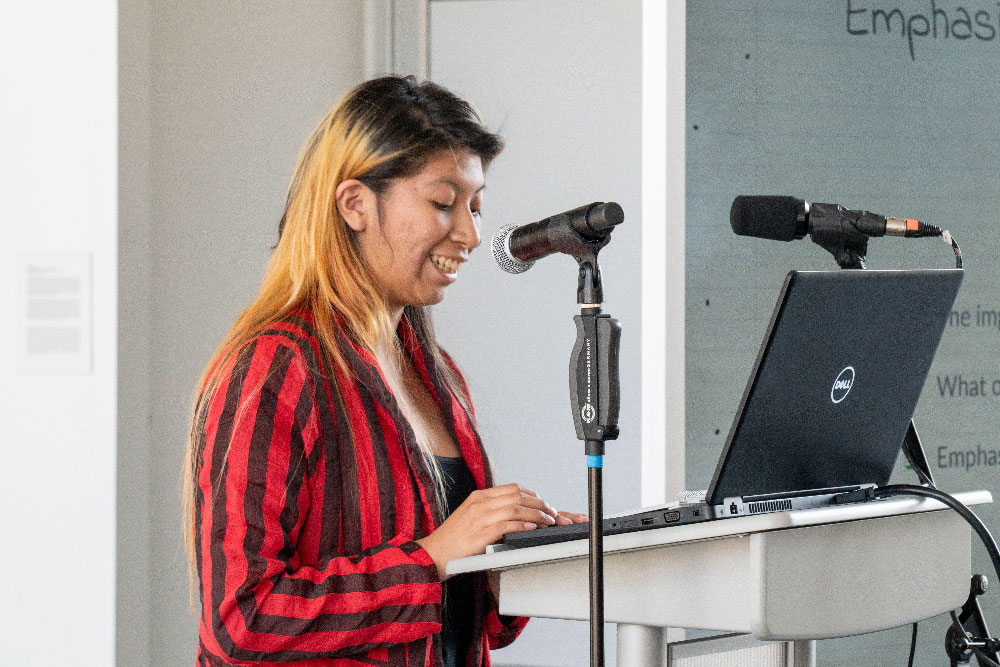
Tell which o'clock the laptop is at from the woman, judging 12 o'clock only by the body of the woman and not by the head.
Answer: The laptop is roughly at 12 o'clock from the woman.

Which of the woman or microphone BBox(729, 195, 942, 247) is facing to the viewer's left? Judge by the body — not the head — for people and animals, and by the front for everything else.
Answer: the microphone

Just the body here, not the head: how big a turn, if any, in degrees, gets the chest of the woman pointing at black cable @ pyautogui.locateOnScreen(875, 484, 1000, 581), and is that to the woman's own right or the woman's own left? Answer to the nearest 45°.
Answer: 0° — they already face it

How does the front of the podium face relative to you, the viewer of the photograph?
facing the viewer and to the right of the viewer

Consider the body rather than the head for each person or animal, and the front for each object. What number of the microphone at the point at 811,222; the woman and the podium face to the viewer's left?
1

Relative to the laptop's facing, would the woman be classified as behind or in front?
in front

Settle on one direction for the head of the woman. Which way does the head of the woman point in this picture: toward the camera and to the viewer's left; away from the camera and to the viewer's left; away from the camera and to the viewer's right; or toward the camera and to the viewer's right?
toward the camera and to the viewer's right

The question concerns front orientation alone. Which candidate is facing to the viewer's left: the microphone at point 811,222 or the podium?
the microphone

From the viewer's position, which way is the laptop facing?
facing away from the viewer and to the left of the viewer

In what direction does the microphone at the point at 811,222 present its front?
to the viewer's left
